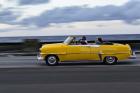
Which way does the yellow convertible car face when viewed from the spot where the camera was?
facing to the left of the viewer
